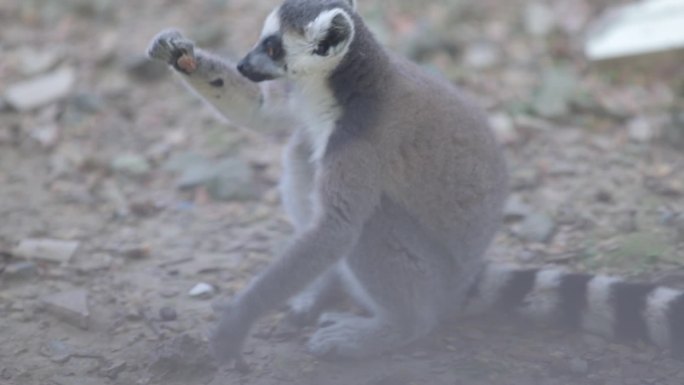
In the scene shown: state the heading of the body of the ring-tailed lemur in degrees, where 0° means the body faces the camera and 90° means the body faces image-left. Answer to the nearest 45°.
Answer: approximately 90°

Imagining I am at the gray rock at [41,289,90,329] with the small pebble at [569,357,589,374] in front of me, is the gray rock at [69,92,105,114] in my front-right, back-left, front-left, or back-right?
back-left

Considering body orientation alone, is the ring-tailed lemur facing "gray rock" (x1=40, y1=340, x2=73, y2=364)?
yes

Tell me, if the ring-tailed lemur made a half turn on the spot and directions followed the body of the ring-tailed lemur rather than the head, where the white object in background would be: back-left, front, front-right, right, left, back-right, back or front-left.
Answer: front-left
